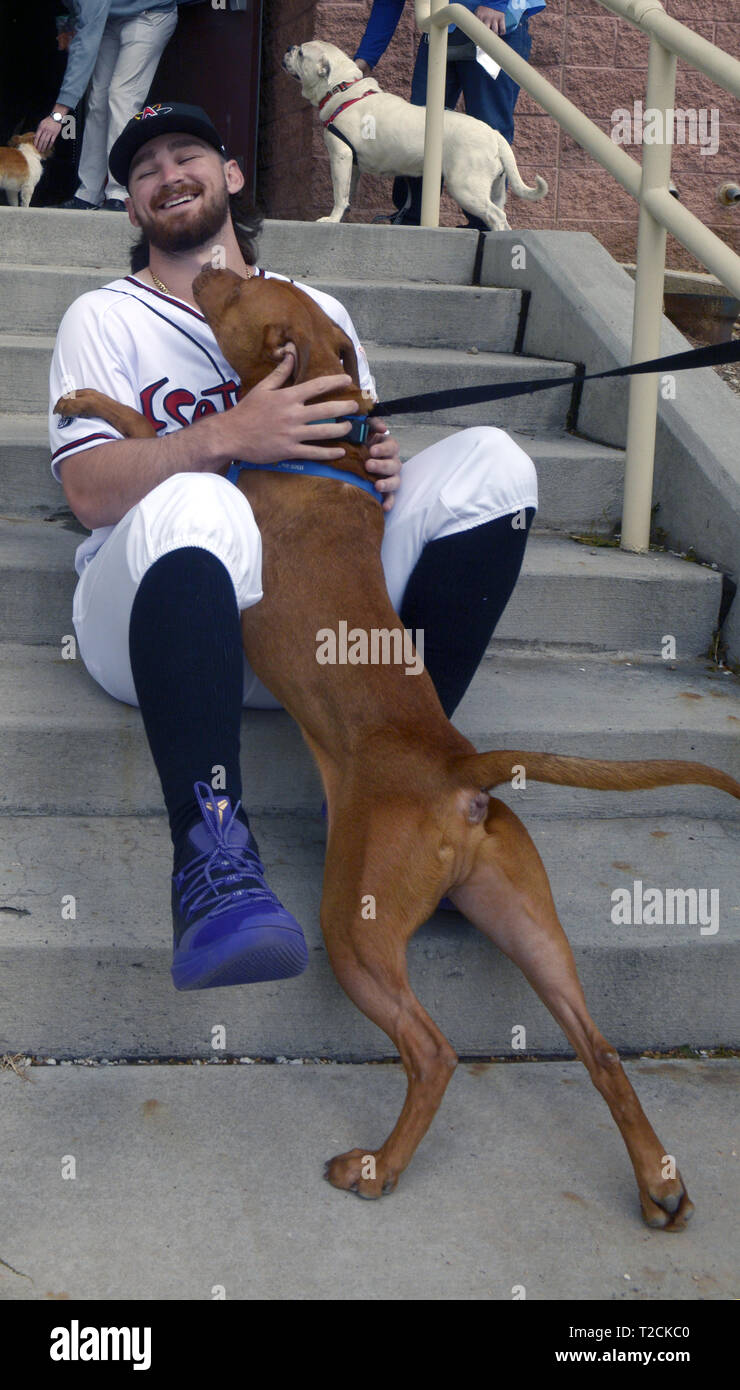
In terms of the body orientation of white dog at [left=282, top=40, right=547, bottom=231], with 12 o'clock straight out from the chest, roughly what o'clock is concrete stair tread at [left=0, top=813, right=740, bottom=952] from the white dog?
The concrete stair tread is roughly at 9 o'clock from the white dog.

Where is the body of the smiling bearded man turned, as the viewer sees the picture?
toward the camera

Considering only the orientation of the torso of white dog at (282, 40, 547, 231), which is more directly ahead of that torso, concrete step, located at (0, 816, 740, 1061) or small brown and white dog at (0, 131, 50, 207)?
the small brown and white dog

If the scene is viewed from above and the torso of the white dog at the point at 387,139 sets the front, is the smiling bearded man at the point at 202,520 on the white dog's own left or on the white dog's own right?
on the white dog's own left

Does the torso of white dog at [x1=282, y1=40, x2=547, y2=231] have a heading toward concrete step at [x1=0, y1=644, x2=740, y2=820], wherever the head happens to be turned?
no

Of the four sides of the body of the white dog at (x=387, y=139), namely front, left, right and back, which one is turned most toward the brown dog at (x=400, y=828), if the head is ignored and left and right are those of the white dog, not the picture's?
left

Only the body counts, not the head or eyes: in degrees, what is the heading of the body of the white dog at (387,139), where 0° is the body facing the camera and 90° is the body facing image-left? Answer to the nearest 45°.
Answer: approximately 90°

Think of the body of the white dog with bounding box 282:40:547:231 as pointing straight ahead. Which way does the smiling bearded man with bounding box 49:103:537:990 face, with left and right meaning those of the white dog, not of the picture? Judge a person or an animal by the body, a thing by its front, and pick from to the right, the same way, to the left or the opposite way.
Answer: to the left

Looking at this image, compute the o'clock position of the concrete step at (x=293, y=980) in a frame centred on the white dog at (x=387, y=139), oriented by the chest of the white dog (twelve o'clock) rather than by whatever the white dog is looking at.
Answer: The concrete step is roughly at 9 o'clock from the white dog.

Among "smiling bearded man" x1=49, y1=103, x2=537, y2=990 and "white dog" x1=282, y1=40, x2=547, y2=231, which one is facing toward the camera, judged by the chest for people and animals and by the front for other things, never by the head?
the smiling bearded man

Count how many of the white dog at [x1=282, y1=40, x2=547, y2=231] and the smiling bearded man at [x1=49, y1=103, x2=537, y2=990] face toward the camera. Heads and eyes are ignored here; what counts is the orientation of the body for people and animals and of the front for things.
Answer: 1

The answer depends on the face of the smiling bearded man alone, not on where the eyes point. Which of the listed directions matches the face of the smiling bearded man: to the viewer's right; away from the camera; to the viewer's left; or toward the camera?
toward the camera
